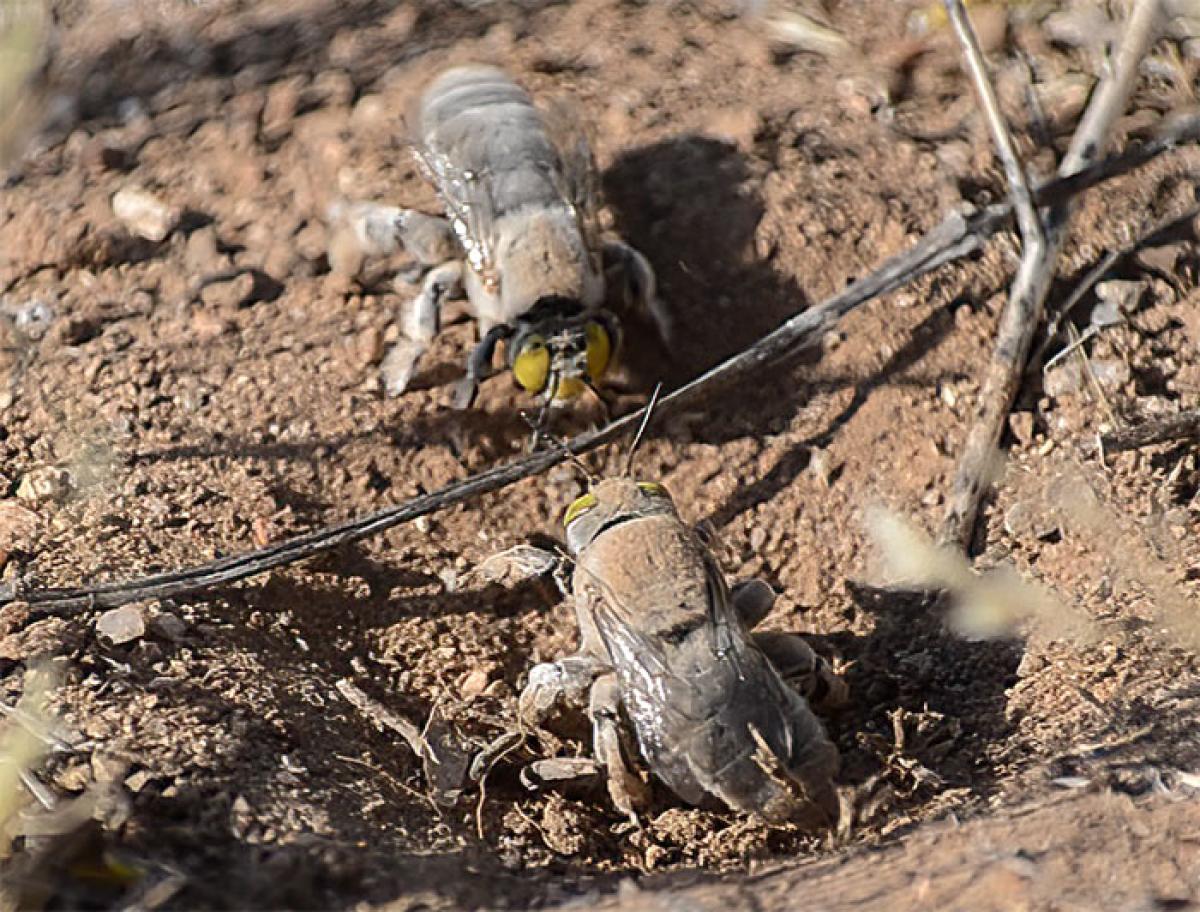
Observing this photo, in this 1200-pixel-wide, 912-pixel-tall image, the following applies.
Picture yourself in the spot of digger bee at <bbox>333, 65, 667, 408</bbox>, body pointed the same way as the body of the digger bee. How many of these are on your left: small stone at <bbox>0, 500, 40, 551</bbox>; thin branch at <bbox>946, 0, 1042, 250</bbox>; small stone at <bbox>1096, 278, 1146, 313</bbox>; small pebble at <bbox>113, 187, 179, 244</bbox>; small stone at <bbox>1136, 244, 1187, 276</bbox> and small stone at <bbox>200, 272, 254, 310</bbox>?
3

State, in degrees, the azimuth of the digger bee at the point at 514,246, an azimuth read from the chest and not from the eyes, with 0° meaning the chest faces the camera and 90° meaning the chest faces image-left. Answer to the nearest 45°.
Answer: approximately 0°

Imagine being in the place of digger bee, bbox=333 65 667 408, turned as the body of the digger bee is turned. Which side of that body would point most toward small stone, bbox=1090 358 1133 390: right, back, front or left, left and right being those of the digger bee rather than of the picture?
left

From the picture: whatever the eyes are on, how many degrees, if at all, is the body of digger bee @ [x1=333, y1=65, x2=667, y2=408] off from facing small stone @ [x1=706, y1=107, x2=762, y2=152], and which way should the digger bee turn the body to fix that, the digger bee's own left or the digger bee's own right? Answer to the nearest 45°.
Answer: approximately 135° to the digger bee's own left

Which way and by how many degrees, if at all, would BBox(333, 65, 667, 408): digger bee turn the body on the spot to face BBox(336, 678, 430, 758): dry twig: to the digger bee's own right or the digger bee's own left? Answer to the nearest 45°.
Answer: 0° — it already faces it

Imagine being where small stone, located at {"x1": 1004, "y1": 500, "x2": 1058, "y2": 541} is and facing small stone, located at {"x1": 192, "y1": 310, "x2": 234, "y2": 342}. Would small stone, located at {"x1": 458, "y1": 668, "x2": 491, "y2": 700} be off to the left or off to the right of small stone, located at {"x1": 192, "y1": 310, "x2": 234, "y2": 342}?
left

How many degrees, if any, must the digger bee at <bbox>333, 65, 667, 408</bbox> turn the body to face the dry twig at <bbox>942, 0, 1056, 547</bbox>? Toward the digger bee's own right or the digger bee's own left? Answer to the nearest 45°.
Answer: approximately 90° to the digger bee's own left

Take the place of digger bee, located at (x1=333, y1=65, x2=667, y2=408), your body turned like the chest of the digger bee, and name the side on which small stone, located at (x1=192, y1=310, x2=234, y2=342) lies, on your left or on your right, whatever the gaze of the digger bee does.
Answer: on your right

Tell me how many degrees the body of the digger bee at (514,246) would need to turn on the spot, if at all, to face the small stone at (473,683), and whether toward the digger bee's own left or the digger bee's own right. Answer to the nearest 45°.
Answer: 0° — it already faces it

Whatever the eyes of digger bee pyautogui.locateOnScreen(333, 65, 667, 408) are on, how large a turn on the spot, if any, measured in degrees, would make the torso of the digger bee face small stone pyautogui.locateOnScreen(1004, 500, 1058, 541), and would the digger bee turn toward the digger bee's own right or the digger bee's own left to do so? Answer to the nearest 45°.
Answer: approximately 45° to the digger bee's own left

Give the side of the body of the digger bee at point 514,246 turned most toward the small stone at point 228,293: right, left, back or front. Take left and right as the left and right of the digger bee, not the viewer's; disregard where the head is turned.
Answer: right
